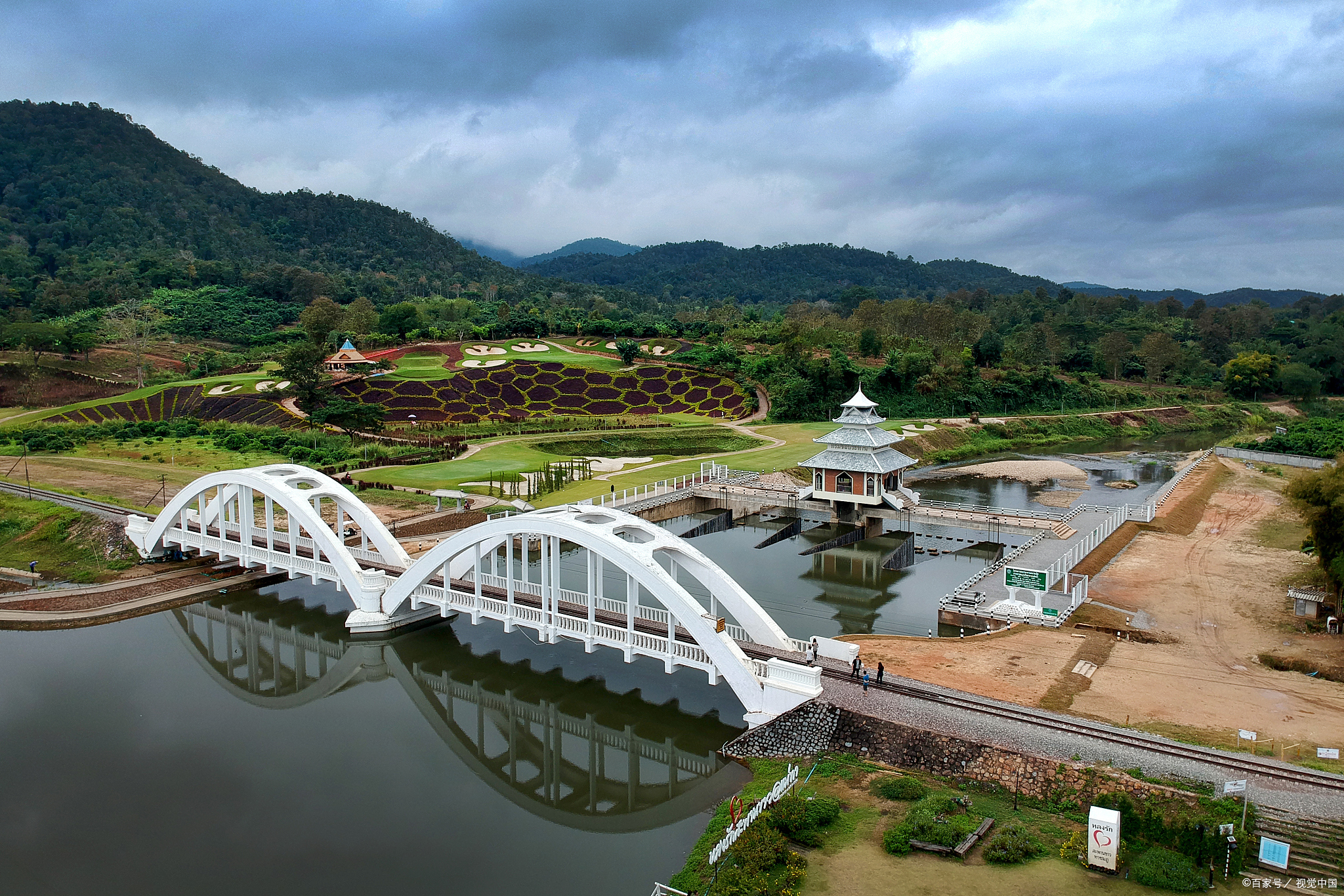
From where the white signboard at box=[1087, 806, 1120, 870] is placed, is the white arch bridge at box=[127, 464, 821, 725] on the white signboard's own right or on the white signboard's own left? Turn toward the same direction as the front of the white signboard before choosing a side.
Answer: on the white signboard's own right

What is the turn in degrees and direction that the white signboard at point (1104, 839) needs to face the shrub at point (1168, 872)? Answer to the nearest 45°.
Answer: approximately 90° to its left

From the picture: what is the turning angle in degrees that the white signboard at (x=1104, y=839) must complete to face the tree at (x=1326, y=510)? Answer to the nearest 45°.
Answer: approximately 180°

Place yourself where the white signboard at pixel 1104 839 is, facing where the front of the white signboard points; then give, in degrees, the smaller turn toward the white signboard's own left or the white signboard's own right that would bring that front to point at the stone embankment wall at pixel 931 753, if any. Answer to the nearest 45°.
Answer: approximately 135° to the white signboard's own right

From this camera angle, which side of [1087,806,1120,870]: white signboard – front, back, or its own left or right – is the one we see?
front

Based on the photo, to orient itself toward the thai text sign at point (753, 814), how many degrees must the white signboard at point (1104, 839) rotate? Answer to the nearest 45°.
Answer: approximately 90° to its right

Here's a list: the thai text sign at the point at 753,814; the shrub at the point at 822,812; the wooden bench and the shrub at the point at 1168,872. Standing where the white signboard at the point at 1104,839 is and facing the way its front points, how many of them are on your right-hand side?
3

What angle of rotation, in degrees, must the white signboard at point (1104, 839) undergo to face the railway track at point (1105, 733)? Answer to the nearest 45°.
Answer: approximately 180°

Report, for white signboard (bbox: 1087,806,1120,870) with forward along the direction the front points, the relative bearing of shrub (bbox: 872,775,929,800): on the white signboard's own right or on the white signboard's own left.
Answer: on the white signboard's own right

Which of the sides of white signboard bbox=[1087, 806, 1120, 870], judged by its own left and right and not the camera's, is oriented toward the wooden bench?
right

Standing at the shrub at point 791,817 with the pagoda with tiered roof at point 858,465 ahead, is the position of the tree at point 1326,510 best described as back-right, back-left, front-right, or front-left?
front-right

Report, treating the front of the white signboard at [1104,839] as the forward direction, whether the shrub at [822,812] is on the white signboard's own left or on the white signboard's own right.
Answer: on the white signboard's own right

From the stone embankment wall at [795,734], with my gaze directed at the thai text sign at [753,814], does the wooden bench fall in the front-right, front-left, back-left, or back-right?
front-left

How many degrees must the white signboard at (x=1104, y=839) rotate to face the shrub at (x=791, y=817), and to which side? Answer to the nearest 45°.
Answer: approximately 90° to its right

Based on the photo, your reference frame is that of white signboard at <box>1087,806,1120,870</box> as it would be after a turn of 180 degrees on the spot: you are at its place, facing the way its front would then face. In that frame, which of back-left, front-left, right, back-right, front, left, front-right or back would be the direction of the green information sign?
front
